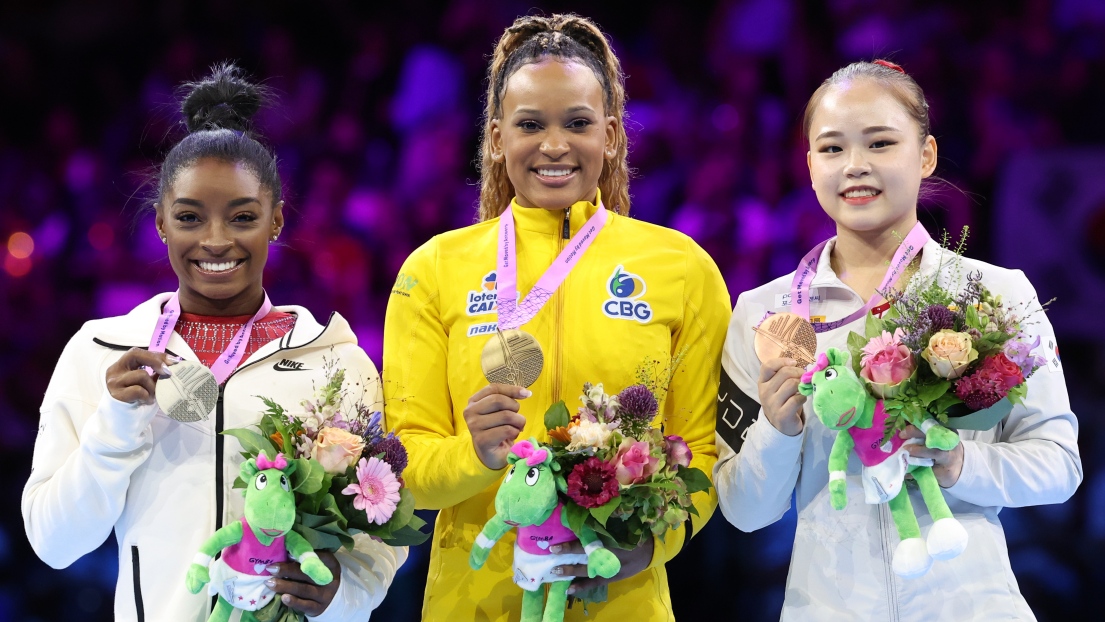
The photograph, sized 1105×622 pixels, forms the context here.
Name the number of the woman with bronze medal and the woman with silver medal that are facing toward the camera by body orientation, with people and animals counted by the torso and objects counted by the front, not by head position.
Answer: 2

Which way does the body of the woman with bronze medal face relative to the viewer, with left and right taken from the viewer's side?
facing the viewer

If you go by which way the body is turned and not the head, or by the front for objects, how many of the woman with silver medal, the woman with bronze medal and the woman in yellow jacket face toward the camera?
3

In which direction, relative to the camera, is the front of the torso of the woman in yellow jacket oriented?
toward the camera

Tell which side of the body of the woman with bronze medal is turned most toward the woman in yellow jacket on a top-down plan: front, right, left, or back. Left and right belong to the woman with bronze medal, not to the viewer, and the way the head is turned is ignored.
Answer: right

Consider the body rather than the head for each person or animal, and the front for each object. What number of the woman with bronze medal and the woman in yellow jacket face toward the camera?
2

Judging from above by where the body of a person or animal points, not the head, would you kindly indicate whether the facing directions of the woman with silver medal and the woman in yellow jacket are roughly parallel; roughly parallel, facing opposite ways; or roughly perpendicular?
roughly parallel

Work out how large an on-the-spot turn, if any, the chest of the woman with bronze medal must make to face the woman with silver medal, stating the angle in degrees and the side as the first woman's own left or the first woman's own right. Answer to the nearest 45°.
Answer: approximately 90° to the first woman's own right

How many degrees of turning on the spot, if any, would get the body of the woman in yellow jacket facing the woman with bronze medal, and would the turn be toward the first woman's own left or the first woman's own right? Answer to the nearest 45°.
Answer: approximately 90° to the first woman's own left

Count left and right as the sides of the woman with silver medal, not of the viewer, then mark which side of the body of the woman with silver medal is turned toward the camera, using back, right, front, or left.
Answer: front
